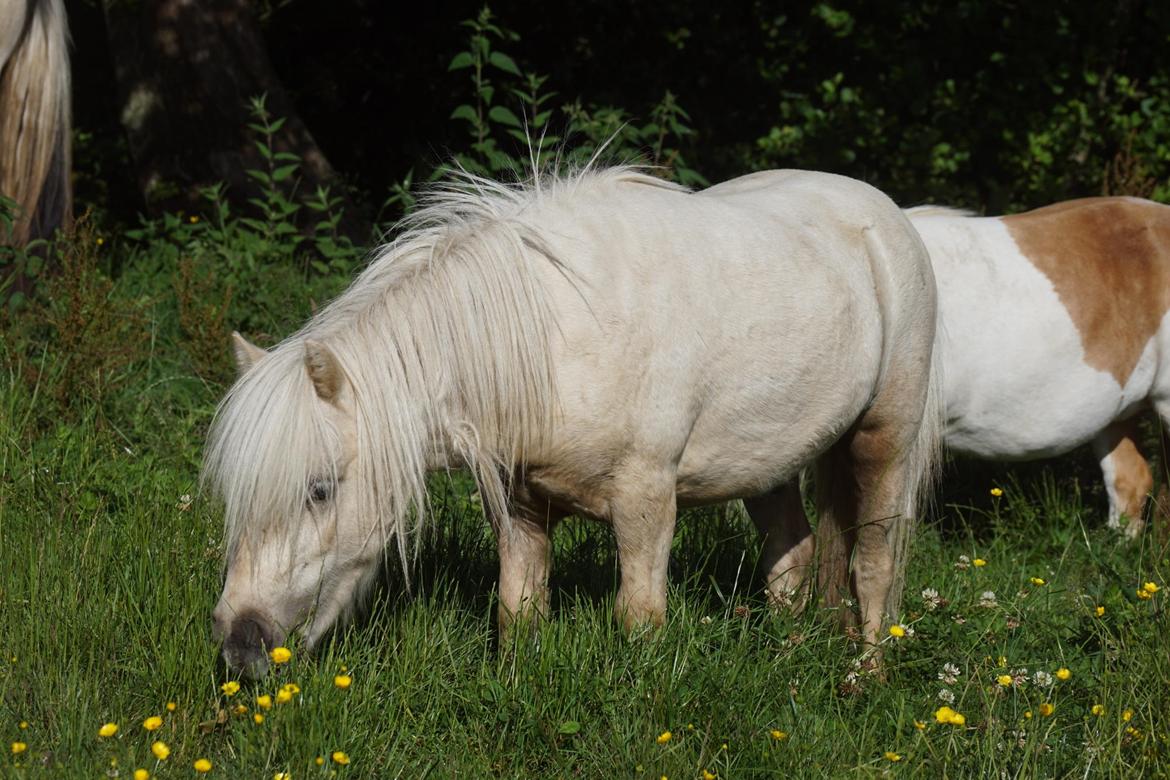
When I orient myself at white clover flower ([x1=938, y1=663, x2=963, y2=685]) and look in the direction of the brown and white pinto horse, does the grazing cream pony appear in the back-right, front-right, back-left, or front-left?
back-left

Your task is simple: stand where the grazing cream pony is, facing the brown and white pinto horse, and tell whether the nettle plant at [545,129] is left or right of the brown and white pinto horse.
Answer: left

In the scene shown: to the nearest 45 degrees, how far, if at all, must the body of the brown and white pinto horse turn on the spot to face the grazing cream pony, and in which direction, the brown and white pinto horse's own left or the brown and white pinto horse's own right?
approximately 45° to the brown and white pinto horse's own left

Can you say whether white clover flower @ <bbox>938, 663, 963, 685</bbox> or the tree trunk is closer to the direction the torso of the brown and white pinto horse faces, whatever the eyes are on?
the tree trunk

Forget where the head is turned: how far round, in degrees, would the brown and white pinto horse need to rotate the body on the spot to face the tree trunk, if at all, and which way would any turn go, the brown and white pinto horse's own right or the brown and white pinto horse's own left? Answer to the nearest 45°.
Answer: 0° — it already faces it

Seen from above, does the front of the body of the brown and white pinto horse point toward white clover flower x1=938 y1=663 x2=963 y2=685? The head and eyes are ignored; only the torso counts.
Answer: no

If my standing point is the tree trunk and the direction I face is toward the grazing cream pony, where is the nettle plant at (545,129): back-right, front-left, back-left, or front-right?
front-left

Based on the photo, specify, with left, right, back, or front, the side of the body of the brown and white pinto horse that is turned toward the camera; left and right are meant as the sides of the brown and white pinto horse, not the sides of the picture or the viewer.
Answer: left

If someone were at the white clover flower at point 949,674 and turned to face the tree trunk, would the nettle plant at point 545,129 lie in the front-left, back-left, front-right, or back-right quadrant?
front-right
